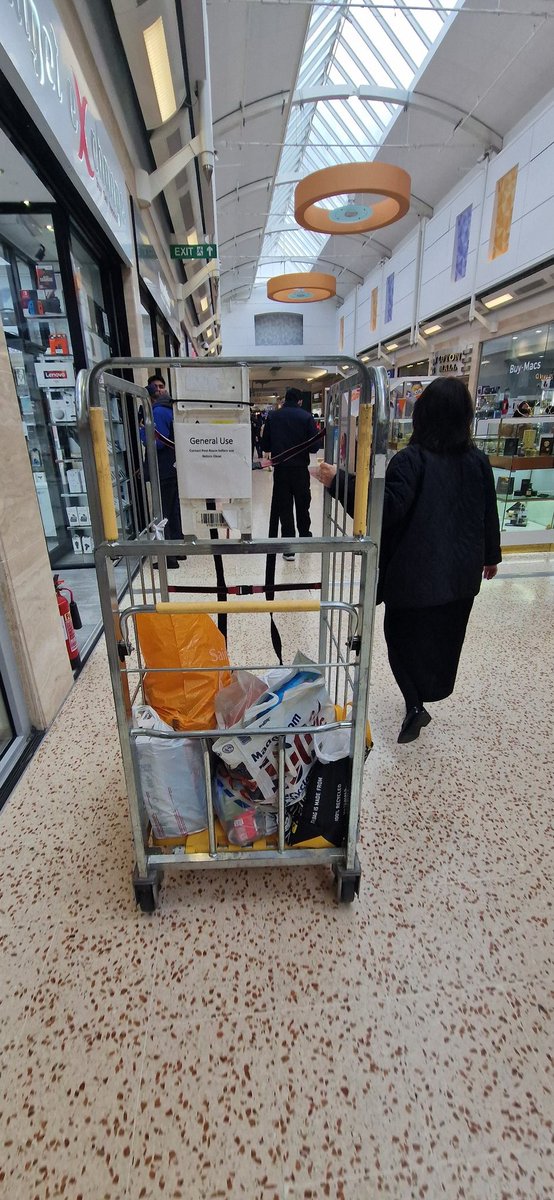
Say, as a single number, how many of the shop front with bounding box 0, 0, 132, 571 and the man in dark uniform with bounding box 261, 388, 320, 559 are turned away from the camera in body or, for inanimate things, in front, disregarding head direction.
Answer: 1

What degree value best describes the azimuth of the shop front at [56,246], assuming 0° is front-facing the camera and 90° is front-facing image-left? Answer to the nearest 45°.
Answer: approximately 270°

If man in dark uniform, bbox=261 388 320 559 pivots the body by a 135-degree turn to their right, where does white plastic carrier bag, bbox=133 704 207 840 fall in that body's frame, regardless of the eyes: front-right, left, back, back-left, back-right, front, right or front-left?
front-right

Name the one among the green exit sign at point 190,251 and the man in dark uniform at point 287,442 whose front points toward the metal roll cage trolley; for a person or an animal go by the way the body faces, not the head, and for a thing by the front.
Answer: the green exit sign

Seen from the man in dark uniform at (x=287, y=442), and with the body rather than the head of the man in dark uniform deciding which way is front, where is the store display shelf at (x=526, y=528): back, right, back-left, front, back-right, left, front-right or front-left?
right

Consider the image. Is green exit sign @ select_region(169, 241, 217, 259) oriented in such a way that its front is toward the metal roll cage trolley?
yes

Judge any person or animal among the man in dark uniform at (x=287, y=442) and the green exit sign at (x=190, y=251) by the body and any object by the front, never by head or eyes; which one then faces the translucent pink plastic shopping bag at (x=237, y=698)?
the green exit sign

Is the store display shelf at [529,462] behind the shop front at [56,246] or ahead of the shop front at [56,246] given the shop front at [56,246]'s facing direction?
ahead

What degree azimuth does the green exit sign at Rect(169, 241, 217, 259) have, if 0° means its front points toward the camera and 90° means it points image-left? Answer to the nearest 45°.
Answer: approximately 0°

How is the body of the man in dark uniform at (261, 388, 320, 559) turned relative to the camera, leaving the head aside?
away from the camera

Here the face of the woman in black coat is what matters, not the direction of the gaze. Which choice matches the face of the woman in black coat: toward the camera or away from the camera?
away from the camera

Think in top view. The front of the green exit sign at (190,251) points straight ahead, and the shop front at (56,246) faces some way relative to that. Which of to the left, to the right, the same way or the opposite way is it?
to the left
